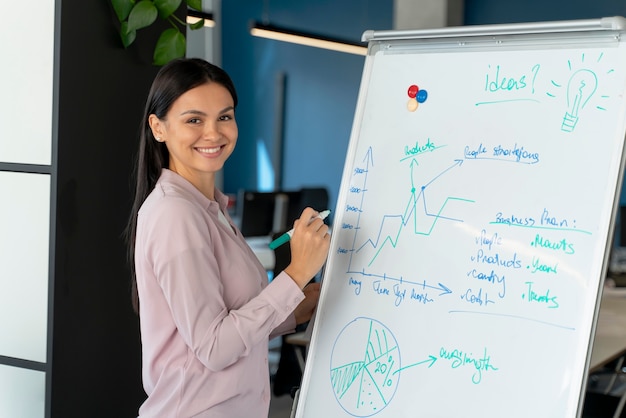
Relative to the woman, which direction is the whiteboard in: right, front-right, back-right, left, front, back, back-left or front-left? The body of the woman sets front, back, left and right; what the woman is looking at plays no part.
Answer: front

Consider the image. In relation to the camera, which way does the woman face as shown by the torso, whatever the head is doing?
to the viewer's right
